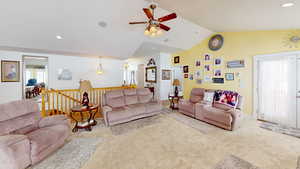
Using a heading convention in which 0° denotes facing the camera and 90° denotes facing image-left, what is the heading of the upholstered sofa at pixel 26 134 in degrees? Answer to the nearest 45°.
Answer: approximately 315°

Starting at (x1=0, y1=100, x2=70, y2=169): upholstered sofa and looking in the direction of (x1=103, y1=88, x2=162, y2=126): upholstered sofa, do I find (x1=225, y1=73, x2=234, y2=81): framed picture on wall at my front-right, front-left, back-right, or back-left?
front-right

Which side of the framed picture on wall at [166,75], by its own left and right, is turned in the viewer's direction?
front

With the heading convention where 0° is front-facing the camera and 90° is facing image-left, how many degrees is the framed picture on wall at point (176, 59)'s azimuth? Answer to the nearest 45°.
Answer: approximately 45°

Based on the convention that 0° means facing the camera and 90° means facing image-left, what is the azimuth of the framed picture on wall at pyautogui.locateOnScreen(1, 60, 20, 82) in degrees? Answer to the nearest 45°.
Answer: approximately 0°

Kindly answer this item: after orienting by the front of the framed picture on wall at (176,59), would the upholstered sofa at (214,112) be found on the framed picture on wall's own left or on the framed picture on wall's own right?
on the framed picture on wall's own left

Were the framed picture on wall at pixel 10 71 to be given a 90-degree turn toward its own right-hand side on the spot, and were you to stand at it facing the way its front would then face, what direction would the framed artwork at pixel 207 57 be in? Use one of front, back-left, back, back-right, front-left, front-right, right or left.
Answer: back-left

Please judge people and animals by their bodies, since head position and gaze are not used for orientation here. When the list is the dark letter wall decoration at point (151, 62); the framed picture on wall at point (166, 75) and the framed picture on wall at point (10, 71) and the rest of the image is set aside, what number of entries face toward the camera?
3

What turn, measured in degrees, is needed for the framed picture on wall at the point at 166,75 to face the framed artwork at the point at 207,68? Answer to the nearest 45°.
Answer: approximately 45° to its left

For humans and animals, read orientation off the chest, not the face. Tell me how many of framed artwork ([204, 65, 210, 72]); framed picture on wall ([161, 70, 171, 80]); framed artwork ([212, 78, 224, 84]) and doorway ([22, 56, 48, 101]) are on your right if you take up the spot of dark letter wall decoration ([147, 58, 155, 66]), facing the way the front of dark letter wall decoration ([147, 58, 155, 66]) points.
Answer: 1

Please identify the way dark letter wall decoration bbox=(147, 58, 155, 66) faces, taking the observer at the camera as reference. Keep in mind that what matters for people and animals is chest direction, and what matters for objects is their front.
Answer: facing the viewer

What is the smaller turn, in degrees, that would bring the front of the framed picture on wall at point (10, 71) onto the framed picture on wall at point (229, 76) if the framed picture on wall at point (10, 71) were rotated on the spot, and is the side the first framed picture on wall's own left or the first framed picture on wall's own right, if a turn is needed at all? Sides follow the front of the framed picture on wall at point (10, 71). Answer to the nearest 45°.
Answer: approximately 45° to the first framed picture on wall's own left

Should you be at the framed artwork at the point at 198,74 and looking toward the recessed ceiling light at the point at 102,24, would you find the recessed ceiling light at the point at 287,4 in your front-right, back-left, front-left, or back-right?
front-left
